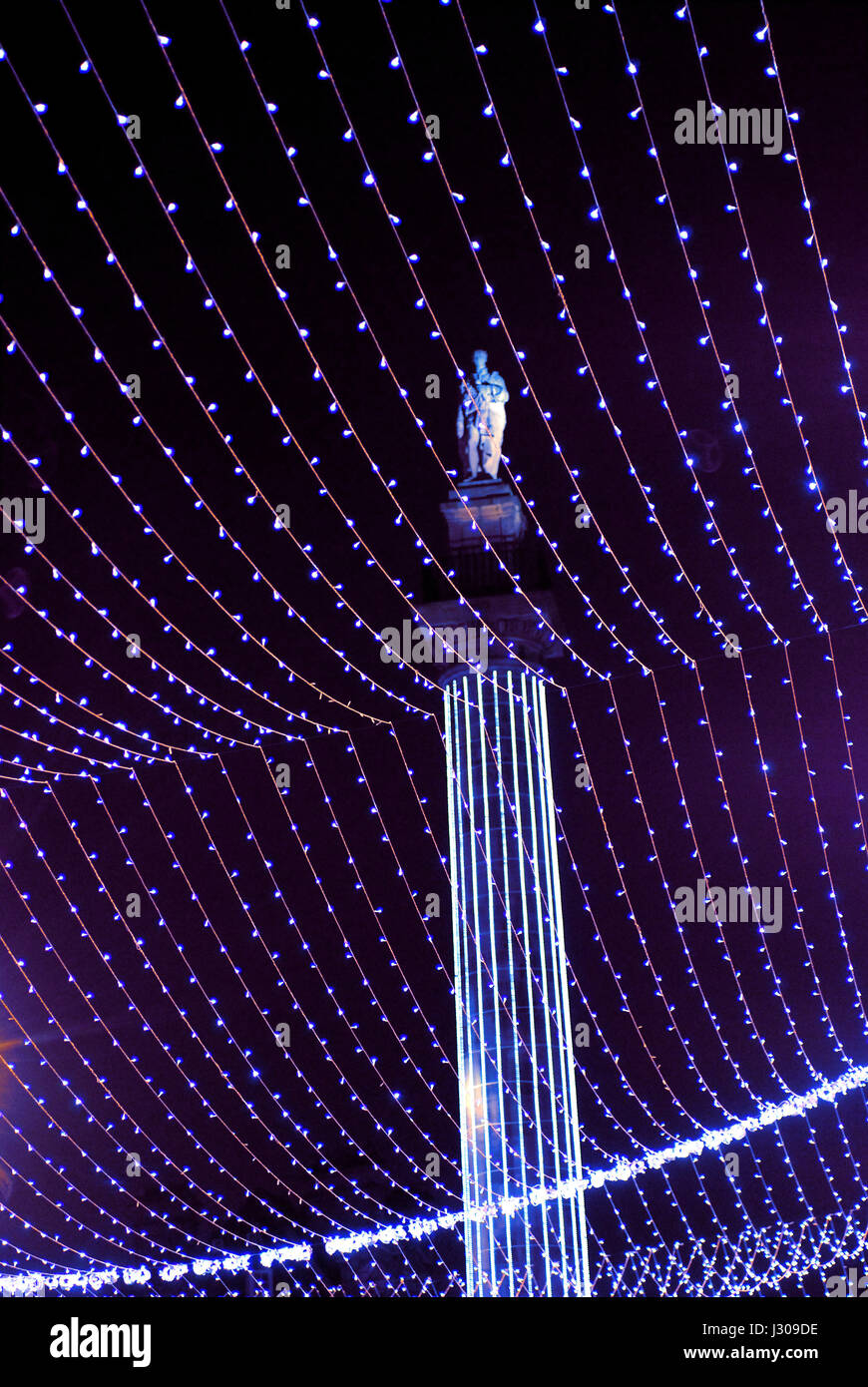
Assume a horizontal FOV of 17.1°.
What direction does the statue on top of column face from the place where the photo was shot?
facing the viewer
